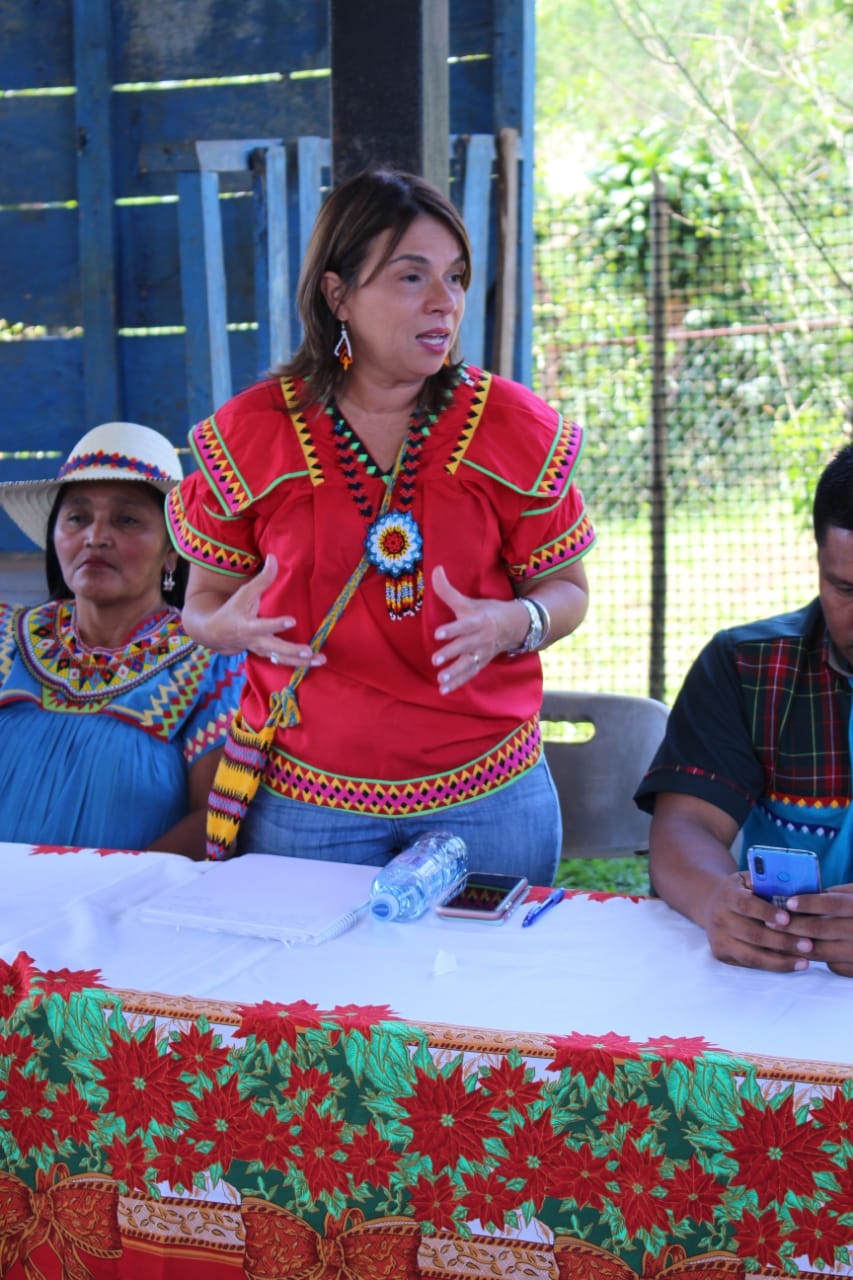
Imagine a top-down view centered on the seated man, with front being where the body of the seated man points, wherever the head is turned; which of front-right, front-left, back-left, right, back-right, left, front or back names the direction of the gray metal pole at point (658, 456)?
back

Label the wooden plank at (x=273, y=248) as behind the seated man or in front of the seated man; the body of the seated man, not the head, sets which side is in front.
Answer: behind

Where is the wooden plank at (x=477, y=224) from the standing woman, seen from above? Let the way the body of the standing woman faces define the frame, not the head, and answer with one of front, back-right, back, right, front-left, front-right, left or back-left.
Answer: back

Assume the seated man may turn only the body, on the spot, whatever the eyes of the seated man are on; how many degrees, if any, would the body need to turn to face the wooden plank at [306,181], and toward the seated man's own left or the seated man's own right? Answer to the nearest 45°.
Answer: approximately 135° to the seated man's own right

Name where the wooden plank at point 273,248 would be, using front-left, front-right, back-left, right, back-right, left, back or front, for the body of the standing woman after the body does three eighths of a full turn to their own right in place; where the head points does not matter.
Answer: front-right

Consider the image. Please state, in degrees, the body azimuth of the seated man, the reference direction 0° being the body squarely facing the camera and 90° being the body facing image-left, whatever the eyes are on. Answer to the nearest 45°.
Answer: approximately 0°

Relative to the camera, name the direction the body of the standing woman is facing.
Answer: toward the camera

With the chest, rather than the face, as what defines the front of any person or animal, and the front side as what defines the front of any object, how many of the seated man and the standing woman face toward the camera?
2

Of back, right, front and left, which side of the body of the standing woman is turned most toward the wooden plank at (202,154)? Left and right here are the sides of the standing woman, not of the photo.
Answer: back

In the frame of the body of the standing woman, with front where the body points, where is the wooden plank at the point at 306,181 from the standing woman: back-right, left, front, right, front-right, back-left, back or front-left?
back

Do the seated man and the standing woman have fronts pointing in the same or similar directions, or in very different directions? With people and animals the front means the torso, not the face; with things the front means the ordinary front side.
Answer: same or similar directions

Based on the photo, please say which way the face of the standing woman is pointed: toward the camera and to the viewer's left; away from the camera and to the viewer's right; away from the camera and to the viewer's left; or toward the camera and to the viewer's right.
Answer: toward the camera and to the viewer's right
